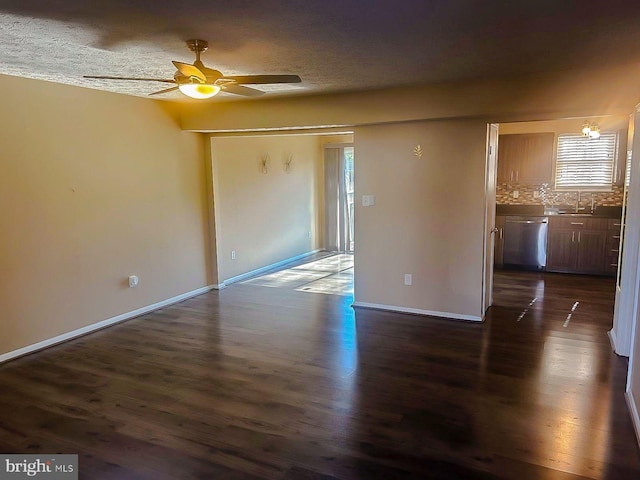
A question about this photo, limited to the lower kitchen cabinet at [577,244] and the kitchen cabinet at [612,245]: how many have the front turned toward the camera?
2

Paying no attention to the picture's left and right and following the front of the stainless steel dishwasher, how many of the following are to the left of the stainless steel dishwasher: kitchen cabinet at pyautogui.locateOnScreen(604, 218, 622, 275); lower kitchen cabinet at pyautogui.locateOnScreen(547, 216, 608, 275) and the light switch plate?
2

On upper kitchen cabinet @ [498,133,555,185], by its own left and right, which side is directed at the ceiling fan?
front

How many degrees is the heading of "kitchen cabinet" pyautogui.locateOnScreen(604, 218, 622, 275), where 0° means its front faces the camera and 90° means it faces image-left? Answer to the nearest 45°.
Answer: approximately 0°

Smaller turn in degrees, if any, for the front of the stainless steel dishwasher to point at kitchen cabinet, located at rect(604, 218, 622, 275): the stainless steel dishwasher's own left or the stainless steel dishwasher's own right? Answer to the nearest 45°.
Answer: approximately 90° to the stainless steel dishwasher's own left

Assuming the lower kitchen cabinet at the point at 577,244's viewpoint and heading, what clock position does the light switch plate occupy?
The light switch plate is roughly at 1 o'clock from the lower kitchen cabinet.

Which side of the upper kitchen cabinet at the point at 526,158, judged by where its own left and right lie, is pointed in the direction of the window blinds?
left
